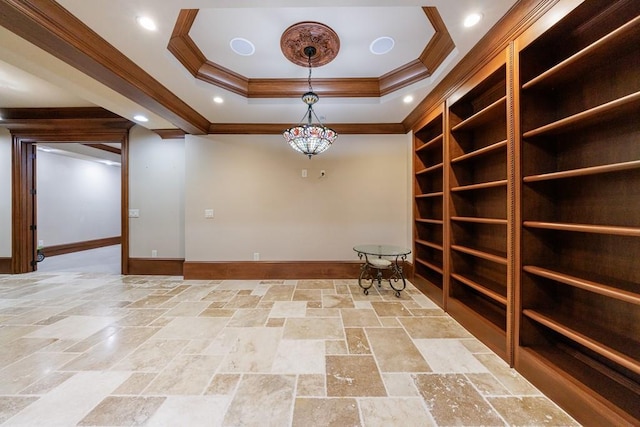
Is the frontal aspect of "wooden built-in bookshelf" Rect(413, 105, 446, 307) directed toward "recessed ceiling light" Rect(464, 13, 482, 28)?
no

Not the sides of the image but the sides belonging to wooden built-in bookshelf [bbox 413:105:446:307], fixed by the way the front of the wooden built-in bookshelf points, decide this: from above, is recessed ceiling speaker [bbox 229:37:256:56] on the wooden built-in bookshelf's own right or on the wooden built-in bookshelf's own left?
on the wooden built-in bookshelf's own left

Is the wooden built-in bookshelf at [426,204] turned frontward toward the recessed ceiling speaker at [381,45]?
no

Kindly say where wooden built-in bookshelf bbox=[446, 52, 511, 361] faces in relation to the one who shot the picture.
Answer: facing the viewer and to the left of the viewer

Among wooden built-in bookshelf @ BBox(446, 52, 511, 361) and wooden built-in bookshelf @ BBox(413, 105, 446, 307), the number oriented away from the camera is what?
0

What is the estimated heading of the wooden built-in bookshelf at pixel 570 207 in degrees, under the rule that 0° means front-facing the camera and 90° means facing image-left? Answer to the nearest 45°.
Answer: approximately 45°

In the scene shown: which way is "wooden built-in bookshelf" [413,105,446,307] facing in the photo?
to the viewer's left

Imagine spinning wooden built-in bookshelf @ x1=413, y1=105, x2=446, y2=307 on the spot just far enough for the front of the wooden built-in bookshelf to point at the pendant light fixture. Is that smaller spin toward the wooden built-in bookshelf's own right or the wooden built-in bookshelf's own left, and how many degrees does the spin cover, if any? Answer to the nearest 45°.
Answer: approximately 45° to the wooden built-in bookshelf's own left

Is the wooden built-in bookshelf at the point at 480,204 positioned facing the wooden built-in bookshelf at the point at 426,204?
no
